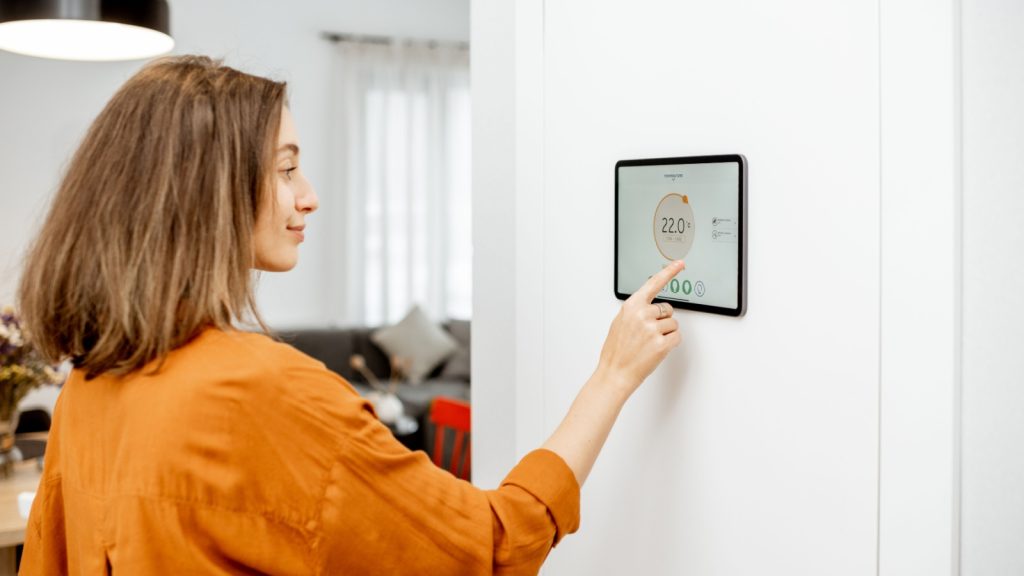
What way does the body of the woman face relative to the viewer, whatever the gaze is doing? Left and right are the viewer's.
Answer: facing away from the viewer and to the right of the viewer

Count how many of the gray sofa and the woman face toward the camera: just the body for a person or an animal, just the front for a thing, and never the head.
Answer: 1

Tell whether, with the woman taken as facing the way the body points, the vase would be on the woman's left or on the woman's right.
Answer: on the woman's left

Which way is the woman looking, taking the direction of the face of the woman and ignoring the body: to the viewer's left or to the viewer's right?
to the viewer's right

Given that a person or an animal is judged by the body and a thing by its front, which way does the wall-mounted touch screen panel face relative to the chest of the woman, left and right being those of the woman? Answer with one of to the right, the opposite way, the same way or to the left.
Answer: the opposite way

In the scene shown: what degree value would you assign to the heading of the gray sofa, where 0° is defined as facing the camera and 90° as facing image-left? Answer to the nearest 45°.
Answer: approximately 0°

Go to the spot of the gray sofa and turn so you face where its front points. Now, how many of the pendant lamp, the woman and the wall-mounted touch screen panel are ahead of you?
3
